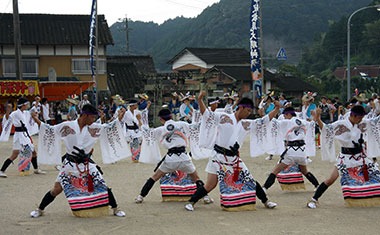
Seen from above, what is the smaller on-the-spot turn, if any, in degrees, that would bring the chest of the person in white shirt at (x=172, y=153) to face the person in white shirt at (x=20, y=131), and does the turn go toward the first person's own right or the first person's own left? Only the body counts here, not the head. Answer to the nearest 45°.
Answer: approximately 45° to the first person's own left

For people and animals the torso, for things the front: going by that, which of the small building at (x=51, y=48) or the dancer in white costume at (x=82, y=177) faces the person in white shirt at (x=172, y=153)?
the small building

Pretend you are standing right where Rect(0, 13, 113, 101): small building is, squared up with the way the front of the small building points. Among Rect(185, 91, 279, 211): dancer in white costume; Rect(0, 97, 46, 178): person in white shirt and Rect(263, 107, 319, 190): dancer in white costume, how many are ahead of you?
3

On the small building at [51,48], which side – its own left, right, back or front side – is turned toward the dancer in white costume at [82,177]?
front

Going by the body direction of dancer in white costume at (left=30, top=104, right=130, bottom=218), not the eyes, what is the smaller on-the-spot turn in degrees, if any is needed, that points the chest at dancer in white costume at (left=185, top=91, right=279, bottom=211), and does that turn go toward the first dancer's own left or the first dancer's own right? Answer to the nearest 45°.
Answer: approximately 90° to the first dancer's own left

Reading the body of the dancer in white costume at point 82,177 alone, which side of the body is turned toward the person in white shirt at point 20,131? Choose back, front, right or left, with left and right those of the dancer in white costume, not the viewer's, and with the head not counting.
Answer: back

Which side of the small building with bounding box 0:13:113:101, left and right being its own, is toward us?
front

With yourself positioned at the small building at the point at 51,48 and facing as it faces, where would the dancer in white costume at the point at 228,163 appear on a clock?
The dancer in white costume is roughly at 12 o'clock from the small building.

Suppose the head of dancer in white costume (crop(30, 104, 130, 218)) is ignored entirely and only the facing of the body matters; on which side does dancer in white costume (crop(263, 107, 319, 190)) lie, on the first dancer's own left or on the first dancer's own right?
on the first dancer's own left

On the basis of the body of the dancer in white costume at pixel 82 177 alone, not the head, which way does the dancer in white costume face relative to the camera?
toward the camera
